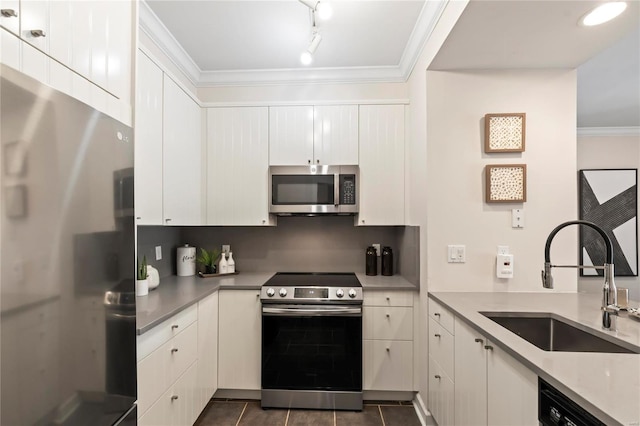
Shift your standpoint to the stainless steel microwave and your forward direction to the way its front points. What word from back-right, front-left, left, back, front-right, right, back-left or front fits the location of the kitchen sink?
front-left

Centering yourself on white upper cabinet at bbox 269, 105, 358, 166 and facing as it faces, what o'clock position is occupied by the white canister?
The white canister is roughly at 3 o'clock from the white upper cabinet.

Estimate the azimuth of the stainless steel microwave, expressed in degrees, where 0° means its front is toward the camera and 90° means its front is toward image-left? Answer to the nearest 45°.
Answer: approximately 0°

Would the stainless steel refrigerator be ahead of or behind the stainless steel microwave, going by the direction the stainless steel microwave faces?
ahead

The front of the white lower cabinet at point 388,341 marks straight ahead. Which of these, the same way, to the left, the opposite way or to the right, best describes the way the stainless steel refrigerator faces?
to the left

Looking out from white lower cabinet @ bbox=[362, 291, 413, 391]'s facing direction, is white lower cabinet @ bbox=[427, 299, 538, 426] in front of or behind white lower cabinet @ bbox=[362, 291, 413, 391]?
in front

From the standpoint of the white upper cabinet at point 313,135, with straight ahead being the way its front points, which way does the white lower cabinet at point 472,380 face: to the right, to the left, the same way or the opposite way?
to the right
